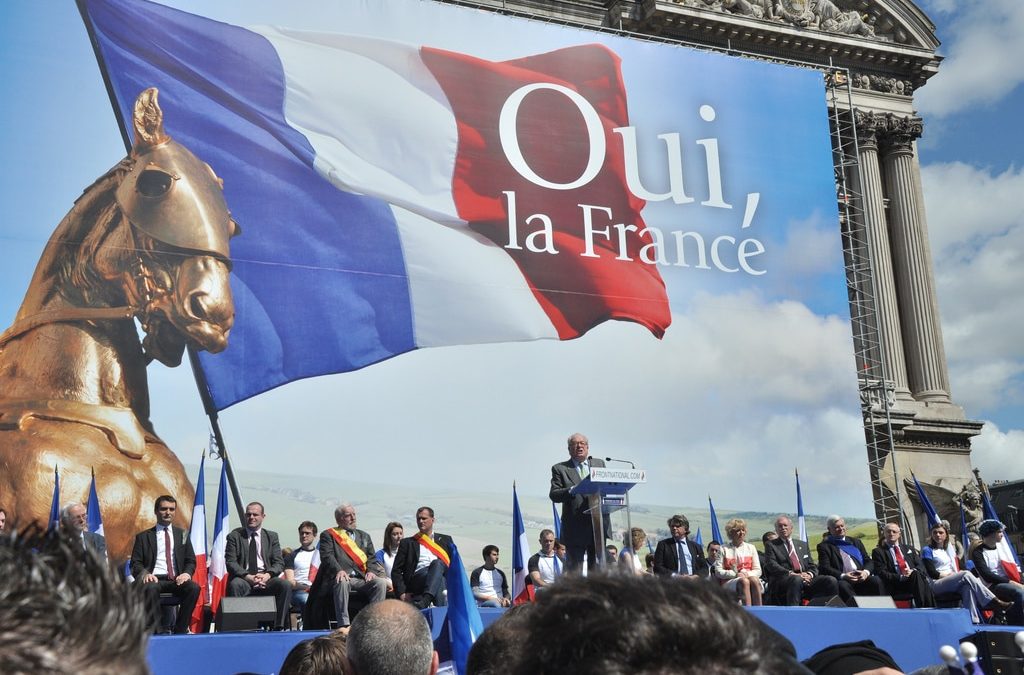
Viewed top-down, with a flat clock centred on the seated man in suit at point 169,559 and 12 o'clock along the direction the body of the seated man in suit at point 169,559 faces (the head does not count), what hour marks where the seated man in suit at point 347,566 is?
the seated man in suit at point 347,566 is roughly at 9 o'clock from the seated man in suit at point 169,559.

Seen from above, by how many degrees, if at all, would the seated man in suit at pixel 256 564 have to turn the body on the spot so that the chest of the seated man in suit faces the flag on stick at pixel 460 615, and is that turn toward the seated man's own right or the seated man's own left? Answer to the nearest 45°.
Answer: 0° — they already face it

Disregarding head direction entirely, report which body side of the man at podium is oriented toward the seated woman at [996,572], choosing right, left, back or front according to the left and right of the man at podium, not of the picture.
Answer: left

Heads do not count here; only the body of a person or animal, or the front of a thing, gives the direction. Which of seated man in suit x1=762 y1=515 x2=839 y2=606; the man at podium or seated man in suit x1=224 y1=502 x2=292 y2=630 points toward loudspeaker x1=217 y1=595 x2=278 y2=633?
seated man in suit x1=224 y1=502 x2=292 y2=630

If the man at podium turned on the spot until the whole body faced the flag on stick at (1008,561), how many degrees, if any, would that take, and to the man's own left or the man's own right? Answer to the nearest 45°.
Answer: approximately 90° to the man's own left

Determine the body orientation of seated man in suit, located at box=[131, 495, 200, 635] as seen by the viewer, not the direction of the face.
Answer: toward the camera

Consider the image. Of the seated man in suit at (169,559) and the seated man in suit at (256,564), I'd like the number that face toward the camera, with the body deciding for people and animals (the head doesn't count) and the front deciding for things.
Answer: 2
